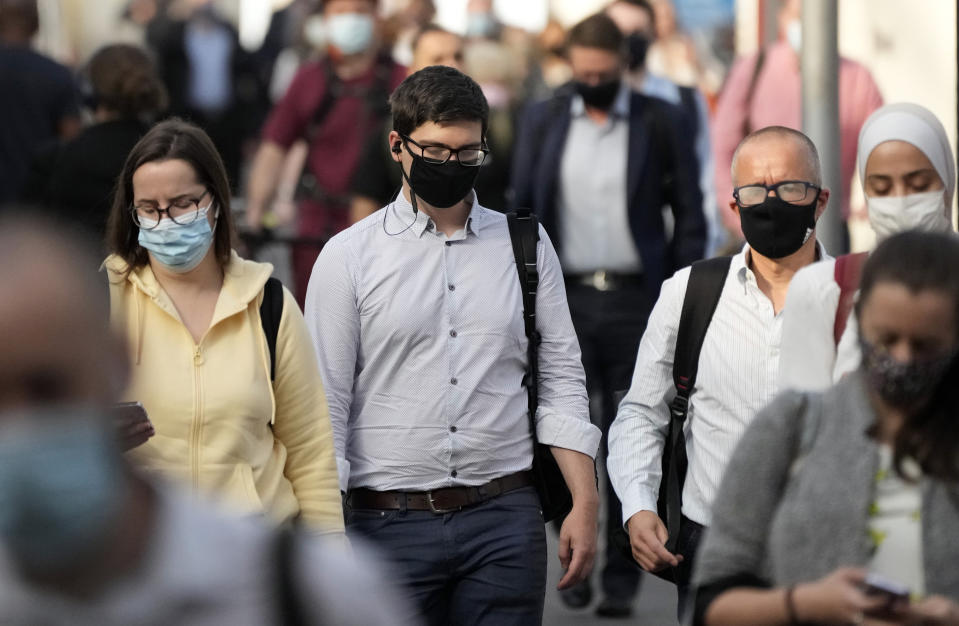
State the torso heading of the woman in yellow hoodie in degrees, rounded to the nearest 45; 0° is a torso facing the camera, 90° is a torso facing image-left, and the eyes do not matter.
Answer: approximately 0°

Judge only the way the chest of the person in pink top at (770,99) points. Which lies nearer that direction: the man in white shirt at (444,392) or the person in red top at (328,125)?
the man in white shirt

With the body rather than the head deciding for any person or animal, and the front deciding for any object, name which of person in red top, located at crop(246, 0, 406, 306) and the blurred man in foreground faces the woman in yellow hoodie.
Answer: the person in red top

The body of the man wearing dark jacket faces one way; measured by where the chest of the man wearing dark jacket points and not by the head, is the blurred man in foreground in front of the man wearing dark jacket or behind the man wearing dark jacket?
in front

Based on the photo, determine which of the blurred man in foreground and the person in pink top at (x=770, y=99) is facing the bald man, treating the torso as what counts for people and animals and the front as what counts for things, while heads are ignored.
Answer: the person in pink top

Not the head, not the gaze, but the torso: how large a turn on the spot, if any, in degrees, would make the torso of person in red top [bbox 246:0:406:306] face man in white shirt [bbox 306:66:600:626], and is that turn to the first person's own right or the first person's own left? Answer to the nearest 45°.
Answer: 0° — they already face them

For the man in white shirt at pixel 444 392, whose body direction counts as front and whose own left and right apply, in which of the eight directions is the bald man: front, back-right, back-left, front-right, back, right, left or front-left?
left

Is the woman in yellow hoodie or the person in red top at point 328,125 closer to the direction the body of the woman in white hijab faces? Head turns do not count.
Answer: the woman in yellow hoodie
